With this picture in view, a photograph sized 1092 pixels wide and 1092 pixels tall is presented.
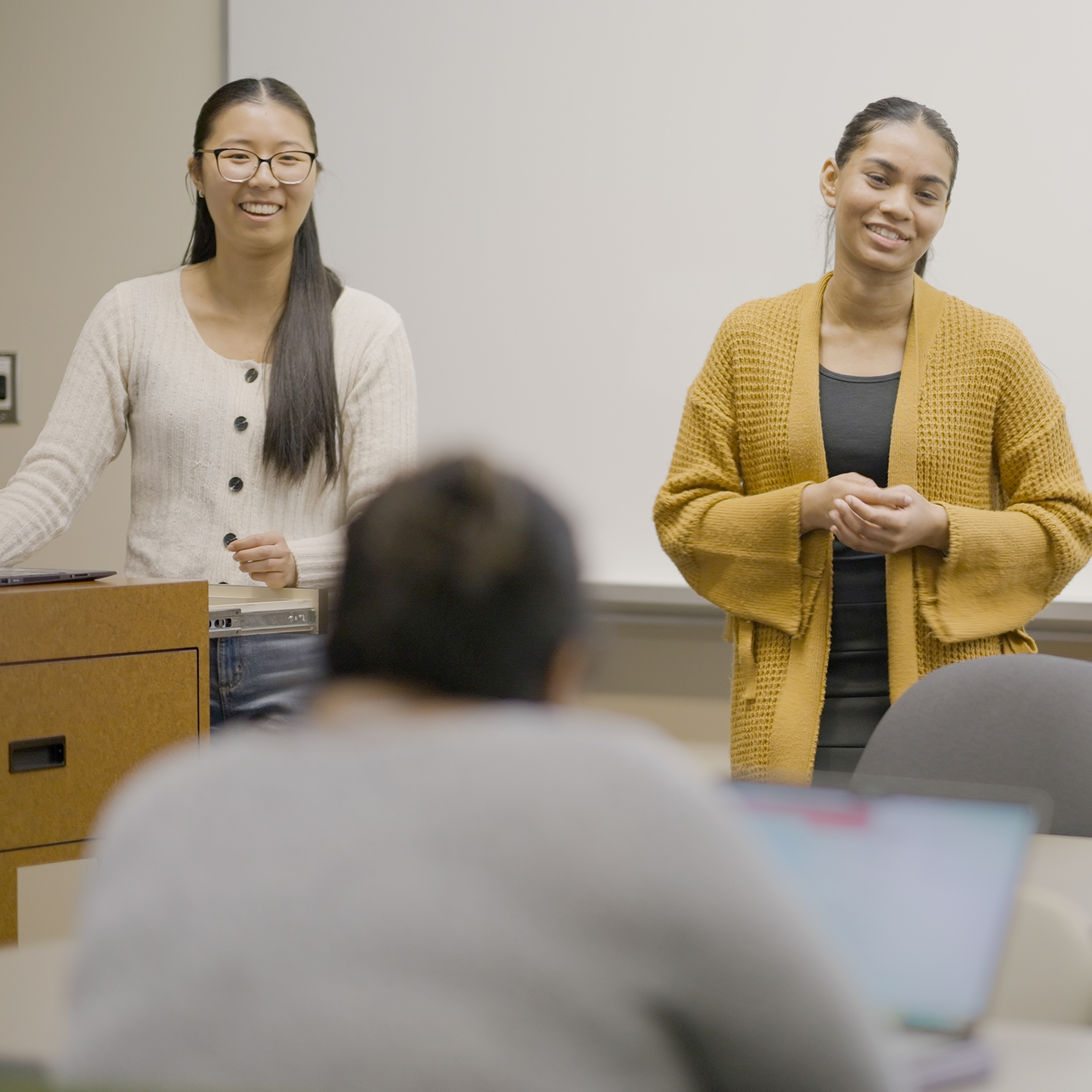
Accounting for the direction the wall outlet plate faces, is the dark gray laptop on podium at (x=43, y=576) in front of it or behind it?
in front

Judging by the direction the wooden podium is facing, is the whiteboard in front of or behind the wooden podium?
behind

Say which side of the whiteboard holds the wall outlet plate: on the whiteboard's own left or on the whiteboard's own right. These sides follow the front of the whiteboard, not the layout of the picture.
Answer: on the whiteboard's own right

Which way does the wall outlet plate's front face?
toward the camera

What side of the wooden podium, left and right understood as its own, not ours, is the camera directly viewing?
front

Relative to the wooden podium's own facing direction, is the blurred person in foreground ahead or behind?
ahead

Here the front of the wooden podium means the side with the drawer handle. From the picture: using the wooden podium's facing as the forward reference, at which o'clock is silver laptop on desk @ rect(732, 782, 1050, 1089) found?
The silver laptop on desk is roughly at 11 o'clock from the wooden podium.

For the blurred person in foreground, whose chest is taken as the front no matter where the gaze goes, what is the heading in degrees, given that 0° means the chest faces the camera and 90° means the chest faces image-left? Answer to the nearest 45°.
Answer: approximately 180°

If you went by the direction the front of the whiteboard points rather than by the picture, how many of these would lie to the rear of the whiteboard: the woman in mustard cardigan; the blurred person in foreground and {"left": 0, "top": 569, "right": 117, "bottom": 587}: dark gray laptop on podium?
0

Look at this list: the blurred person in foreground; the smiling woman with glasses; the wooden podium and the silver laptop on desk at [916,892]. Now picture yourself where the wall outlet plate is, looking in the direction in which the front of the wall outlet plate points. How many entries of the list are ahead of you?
4

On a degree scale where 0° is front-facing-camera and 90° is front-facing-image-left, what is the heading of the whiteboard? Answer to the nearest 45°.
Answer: approximately 0°

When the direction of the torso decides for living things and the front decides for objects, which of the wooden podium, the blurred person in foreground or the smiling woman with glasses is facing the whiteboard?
the blurred person in foreground

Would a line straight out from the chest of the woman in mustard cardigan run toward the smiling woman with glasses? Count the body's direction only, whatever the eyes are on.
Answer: no

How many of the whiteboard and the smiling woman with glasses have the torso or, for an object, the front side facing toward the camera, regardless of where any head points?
2

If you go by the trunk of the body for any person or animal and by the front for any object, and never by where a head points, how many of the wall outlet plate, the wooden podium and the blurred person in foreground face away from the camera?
1

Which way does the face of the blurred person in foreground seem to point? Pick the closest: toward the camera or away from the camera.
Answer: away from the camera
